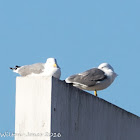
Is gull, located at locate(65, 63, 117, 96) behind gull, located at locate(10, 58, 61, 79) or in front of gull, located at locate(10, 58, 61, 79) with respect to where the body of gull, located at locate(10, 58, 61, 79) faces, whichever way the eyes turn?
in front

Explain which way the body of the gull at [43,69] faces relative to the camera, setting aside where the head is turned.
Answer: to the viewer's right

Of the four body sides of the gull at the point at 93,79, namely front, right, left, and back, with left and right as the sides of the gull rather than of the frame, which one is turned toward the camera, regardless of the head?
right

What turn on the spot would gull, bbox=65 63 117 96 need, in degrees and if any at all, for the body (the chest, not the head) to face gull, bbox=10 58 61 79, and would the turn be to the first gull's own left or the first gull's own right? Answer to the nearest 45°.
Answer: approximately 135° to the first gull's own right

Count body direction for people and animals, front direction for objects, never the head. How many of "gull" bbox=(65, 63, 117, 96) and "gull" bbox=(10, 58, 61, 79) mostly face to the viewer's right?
2

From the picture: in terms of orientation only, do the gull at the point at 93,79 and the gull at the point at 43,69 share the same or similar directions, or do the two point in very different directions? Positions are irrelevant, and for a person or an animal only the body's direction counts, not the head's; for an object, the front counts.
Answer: same or similar directions
